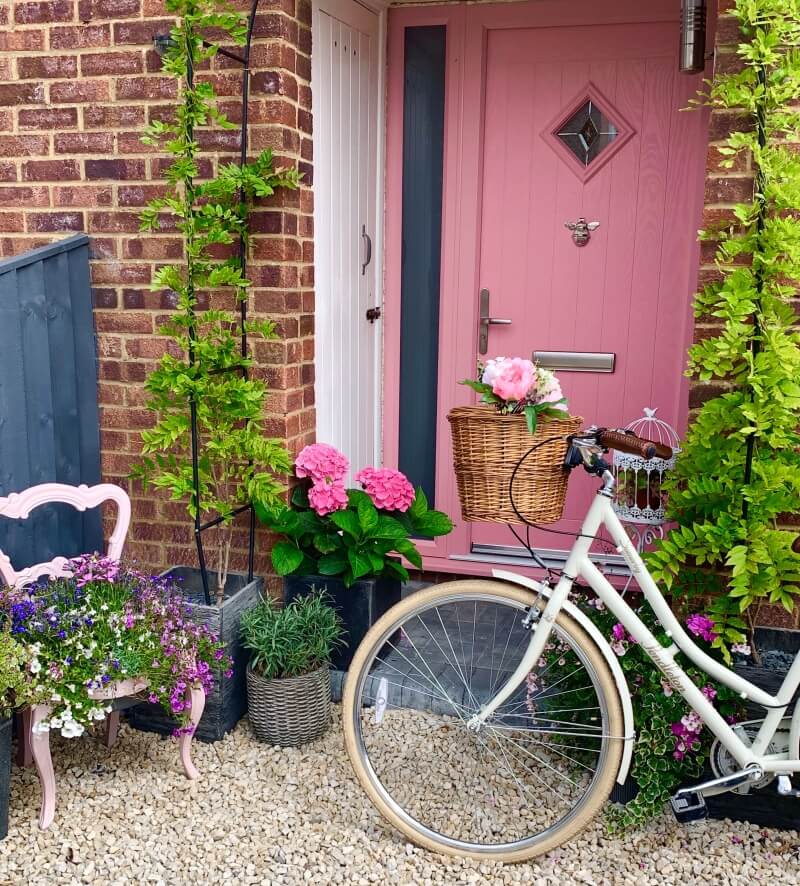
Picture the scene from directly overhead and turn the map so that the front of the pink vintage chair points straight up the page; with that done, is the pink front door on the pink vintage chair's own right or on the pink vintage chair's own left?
on the pink vintage chair's own left

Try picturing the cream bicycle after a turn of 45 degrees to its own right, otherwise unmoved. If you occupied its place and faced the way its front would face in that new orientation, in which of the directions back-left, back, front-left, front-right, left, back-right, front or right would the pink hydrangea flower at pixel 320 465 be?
front

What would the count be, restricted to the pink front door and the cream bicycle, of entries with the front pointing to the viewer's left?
1

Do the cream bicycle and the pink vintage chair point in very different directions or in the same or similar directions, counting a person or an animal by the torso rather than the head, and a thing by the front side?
very different directions

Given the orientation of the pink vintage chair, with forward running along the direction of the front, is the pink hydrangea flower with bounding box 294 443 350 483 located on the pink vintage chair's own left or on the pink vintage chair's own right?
on the pink vintage chair's own left

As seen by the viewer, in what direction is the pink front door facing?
toward the camera

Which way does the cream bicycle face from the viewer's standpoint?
to the viewer's left

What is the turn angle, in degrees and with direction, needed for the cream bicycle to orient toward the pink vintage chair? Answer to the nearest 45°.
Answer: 0° — it already faces it

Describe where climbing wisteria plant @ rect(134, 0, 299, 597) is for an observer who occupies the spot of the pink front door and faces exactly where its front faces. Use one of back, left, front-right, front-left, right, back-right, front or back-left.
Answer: front-right

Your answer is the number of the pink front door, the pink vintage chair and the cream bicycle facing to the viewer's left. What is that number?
1

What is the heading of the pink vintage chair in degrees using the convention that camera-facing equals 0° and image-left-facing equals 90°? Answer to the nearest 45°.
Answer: approximately 315°

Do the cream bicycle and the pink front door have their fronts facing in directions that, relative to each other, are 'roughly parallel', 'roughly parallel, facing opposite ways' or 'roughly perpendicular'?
roughly perpendicular

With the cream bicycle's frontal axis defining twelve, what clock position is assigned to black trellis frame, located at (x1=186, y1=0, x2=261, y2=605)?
The black trellis frame is roughly at 1 o'clock from the cream bicycle.

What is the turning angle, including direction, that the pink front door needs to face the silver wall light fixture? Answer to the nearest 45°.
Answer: approximately 45° to its left
